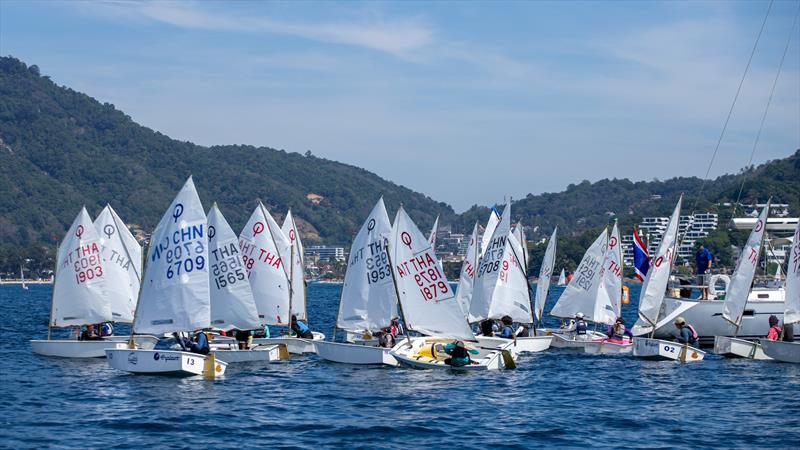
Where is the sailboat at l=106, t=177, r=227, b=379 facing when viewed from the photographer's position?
facing away from the viewer and to the left of the viewer

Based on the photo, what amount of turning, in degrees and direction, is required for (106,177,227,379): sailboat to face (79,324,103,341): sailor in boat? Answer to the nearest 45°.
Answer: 0° — it already faces them

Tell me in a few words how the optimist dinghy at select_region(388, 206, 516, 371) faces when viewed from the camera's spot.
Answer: facing to the left of the viewer

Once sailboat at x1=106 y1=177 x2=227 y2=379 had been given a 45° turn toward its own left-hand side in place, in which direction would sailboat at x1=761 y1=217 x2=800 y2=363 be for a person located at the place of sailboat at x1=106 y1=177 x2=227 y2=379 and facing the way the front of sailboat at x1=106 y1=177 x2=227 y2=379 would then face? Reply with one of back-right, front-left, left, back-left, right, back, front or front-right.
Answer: back

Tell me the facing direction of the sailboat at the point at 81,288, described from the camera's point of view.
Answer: facing to the left of the viewer

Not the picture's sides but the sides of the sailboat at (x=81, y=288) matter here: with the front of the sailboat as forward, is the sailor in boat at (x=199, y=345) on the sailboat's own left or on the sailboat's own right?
on the sailboat's own left

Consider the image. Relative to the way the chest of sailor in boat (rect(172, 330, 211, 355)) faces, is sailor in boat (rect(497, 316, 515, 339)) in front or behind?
behind

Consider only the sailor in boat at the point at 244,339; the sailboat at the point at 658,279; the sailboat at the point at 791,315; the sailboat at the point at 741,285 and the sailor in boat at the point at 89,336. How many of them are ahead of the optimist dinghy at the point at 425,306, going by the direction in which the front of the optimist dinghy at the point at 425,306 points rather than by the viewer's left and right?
2
